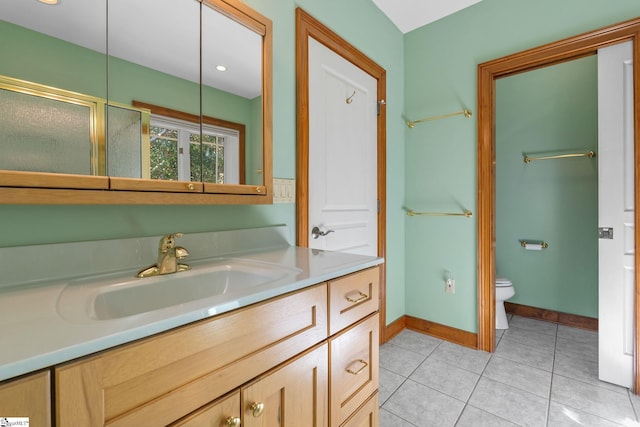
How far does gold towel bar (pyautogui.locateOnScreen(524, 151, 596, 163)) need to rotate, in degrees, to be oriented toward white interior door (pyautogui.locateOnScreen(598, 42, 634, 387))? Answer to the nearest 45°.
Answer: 0° — it already faces it

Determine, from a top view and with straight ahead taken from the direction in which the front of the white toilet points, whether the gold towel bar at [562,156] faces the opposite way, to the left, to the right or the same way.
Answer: to the right

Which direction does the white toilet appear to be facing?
to the viewer's right

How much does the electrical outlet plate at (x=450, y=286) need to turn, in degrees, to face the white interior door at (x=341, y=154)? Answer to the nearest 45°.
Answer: approximately 45° to its right

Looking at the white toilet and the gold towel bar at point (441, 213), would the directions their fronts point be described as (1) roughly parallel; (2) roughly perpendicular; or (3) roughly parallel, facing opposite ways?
roughly perpendicular
